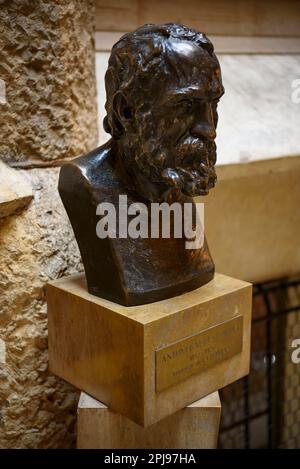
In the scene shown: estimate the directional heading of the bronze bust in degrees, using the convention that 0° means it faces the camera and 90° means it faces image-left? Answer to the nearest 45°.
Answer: approximately 315°

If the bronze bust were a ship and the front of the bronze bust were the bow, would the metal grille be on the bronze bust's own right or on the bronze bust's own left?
on the bronze bust's own left
